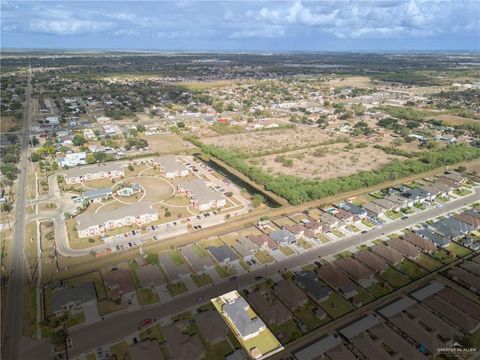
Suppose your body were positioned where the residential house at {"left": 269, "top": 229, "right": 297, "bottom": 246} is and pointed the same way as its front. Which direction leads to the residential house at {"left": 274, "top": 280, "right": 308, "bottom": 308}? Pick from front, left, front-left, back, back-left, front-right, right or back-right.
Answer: front-right

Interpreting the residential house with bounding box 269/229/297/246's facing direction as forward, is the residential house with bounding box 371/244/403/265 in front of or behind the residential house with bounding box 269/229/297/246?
in front

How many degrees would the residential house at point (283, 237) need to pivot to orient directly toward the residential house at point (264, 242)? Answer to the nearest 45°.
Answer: approximately 90° to its right

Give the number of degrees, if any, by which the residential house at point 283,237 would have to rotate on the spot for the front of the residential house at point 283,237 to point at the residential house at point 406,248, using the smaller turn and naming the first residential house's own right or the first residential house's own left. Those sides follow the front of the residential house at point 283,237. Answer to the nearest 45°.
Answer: approximately 45° to the first residential house's own left

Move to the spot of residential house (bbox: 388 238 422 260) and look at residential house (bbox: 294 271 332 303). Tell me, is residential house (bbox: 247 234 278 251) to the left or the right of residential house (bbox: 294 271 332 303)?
right

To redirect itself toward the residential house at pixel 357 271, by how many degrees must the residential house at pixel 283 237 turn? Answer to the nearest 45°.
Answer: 0° — it already faces it

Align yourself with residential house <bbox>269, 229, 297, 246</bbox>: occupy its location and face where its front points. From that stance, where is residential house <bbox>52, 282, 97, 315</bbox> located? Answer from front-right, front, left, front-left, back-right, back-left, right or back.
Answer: right

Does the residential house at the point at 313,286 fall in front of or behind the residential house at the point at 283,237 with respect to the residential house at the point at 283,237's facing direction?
in front

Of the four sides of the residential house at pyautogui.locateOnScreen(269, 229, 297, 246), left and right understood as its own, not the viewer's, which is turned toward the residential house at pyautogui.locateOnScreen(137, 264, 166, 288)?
right

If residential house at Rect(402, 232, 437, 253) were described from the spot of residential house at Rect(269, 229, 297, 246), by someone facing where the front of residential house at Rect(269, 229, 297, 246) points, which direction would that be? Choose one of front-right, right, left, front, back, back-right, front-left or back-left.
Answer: front-left

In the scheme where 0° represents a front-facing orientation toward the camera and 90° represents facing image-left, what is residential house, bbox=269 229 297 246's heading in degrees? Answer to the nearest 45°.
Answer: approximately 315°

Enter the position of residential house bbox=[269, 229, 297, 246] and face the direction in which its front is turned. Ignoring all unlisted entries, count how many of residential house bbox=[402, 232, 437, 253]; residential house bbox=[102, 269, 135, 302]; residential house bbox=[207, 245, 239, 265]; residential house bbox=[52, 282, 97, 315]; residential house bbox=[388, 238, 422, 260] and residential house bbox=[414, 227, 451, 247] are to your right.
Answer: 3

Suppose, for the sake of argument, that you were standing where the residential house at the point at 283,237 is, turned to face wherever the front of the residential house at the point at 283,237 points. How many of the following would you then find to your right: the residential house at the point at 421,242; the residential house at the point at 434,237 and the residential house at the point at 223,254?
1

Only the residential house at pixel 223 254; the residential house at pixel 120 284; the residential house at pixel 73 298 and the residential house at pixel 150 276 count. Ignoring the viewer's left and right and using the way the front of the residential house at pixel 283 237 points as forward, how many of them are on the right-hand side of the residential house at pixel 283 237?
4
